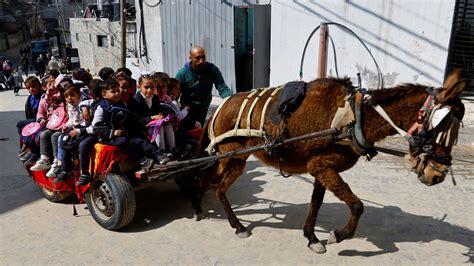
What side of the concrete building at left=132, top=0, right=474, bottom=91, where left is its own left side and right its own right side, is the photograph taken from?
front

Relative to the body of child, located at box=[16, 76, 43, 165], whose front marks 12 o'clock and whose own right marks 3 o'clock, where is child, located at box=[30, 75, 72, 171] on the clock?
child, located at box=[30, 75, 72, 171] is roughly at 10 o'clock from child, located at box=[16, 76, 43, 165].

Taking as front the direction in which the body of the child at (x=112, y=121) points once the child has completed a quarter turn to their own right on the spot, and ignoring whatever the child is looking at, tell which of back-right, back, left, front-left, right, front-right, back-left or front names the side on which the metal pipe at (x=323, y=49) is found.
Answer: back

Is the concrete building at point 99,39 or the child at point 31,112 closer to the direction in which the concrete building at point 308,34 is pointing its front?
the child

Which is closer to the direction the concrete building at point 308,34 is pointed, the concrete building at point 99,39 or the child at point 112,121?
the child

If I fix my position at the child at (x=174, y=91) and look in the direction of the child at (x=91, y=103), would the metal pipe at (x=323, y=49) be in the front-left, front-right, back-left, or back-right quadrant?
back-right

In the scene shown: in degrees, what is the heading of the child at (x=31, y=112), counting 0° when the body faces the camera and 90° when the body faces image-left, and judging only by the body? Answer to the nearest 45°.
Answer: approximately 45°

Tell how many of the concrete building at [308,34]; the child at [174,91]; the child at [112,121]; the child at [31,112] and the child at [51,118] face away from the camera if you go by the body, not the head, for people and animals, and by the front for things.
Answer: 0

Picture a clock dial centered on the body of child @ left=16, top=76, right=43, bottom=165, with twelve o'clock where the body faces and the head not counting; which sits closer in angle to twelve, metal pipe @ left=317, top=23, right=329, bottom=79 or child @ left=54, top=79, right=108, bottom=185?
the child

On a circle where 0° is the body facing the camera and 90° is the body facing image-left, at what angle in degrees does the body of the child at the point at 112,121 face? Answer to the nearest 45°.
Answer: approximately 315°

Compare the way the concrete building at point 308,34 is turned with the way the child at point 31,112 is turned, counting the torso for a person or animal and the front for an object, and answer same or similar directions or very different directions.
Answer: same or similar directions

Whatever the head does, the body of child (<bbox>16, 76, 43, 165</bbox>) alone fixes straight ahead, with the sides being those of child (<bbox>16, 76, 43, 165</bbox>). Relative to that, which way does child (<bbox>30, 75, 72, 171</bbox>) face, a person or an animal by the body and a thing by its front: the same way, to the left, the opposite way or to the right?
the same way

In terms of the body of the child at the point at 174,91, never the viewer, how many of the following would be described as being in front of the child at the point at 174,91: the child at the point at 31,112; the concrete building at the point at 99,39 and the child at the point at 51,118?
0

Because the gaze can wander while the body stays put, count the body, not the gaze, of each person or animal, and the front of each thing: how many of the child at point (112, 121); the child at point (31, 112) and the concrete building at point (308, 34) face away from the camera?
0

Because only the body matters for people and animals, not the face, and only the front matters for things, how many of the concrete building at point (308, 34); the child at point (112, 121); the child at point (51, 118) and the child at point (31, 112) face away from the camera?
0
